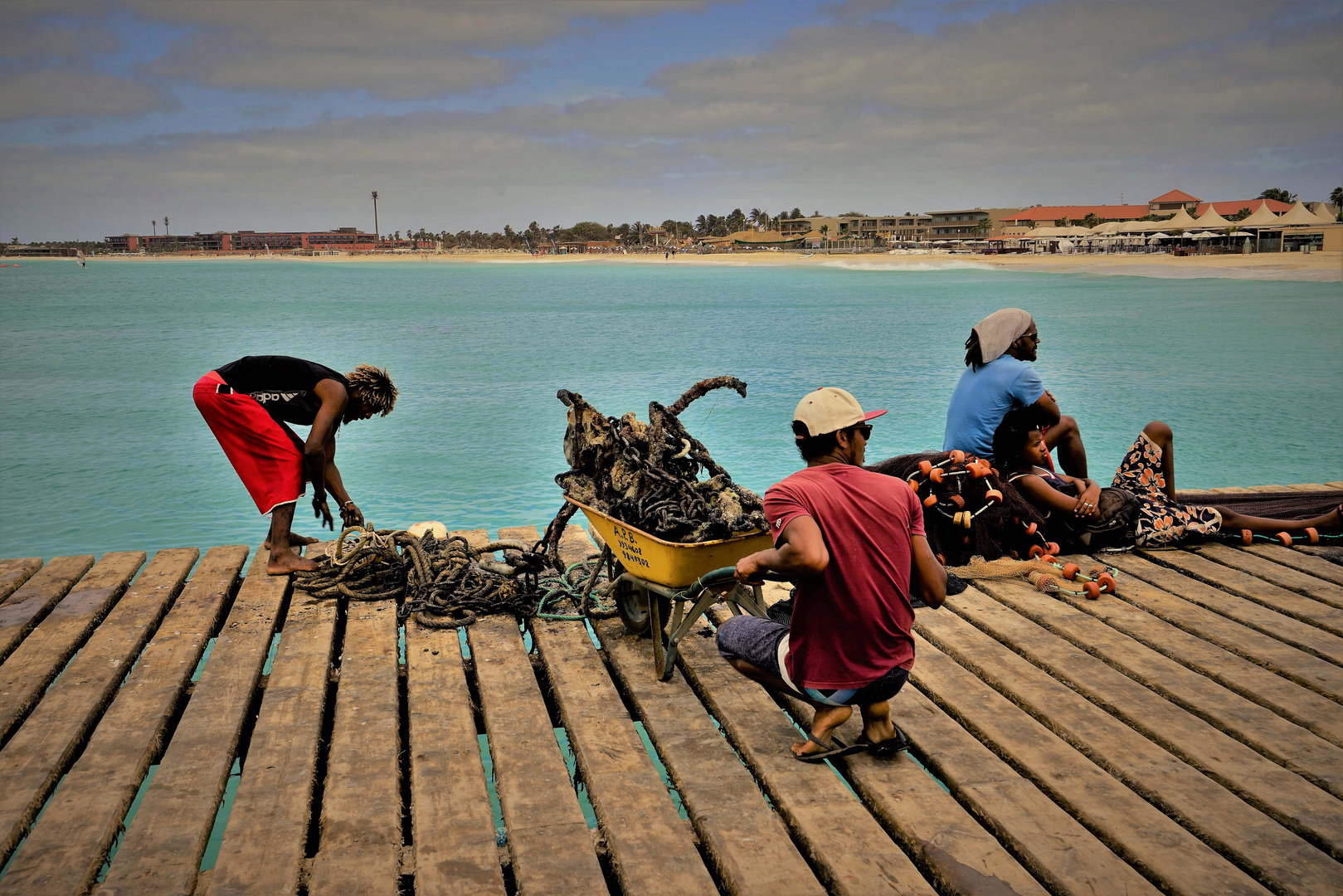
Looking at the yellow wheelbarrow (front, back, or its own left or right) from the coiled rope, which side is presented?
front

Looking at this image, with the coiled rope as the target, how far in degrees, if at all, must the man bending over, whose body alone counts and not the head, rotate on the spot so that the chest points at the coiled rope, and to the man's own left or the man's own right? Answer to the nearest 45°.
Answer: approximately 45° to the man's own right

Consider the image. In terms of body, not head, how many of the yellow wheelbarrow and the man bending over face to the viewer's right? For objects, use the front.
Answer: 1

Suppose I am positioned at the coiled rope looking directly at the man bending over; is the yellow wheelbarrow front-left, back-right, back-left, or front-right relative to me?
back-left

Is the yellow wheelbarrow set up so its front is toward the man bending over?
yes

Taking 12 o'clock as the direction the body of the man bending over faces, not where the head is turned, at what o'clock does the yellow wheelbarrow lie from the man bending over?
The yellow wheelbarrow is roughly at 2 o'clock from the man bending over.

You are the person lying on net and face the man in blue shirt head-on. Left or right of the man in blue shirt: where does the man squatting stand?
left

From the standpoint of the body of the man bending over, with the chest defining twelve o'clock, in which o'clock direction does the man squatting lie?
The man squatting is roughly at 2 o'clock from the man bending over.

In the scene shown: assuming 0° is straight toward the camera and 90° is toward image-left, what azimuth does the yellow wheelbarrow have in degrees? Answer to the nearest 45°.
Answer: approximately 135°

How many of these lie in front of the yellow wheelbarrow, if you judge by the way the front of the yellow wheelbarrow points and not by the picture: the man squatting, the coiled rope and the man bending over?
2

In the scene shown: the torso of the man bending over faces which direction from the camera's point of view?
to the viewer's right

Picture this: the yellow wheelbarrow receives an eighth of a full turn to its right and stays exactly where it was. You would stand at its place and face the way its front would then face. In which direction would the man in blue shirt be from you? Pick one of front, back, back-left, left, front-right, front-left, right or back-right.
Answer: front-right

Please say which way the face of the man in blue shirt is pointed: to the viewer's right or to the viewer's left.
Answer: to the viewer's right

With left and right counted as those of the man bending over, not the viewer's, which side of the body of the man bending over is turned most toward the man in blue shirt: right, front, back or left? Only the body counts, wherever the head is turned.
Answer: front

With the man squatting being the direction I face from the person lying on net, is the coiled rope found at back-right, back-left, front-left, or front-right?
front-right
